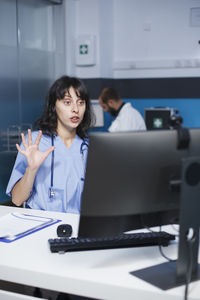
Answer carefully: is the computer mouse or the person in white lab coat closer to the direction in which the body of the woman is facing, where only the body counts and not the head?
the computer mouse

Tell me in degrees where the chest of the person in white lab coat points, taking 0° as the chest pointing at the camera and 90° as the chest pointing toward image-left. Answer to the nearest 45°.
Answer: approximately 90°

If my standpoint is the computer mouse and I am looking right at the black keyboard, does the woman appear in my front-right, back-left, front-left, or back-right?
back-left

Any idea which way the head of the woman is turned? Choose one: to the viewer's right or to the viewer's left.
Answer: to the viewer's right

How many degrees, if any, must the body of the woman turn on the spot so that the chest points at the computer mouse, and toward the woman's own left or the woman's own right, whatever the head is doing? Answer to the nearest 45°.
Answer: approximately 45° to the woman's own right

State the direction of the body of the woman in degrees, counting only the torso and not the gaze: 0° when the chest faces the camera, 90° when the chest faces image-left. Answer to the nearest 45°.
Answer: approximately 315°

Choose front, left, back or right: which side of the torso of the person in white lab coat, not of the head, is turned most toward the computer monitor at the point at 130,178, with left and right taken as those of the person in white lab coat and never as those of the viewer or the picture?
left

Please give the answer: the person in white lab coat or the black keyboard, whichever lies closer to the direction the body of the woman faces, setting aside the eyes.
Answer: the black keyboard

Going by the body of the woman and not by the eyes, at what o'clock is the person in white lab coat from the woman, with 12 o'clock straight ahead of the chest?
The person in white lab coat is roughly at 8 o'clock from the woman.

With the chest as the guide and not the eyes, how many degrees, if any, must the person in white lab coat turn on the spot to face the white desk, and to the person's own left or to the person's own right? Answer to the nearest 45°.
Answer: approximately 90° to the person's own left

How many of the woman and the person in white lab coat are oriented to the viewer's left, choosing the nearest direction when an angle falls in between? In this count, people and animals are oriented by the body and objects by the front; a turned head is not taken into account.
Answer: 1
